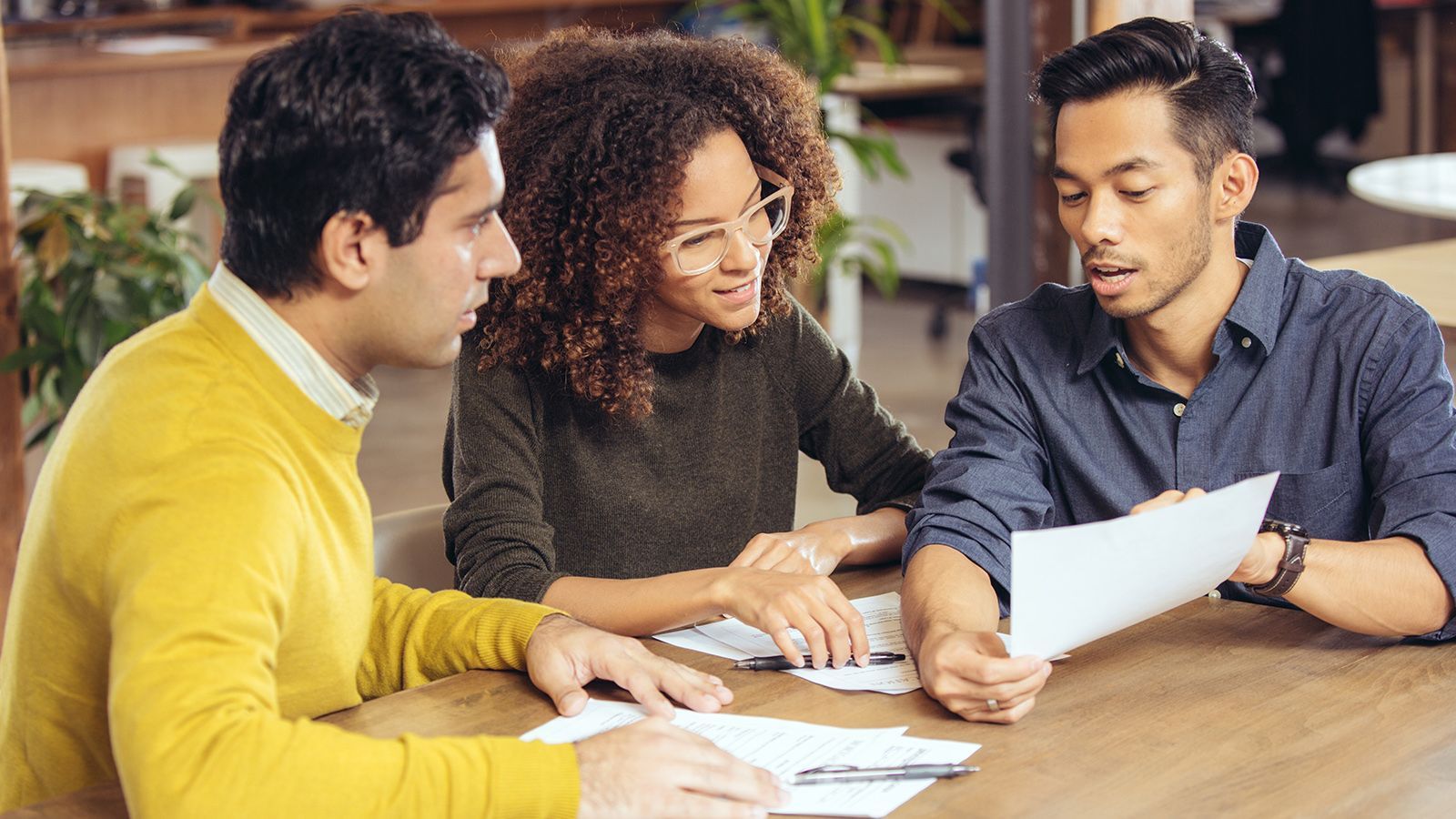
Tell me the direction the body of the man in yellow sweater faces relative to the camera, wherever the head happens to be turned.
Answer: to the viewer's right

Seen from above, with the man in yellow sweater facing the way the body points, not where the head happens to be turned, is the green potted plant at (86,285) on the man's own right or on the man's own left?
on the man's own left

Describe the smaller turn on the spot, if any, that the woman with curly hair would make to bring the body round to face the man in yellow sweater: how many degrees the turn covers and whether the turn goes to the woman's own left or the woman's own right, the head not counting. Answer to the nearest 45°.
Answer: approximately 45° to the woman's own right

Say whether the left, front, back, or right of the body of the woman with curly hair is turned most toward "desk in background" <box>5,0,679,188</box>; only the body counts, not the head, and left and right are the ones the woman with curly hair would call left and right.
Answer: back

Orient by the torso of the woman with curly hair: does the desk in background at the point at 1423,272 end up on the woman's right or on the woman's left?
on the woman's left

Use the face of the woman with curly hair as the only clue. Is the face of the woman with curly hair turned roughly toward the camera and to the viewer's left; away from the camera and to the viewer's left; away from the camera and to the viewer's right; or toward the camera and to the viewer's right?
toward the camera and to the viewer's right

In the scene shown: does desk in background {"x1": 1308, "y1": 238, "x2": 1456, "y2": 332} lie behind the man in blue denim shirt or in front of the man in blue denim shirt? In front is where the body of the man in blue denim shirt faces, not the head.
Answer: behind

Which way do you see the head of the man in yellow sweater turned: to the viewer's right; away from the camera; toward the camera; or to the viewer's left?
to the viewer's right

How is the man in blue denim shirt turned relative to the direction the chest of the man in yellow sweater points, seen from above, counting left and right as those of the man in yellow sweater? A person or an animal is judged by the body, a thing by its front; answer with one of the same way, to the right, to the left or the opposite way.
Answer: the opposite way

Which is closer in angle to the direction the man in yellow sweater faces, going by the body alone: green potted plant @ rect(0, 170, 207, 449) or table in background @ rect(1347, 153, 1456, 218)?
the table in background

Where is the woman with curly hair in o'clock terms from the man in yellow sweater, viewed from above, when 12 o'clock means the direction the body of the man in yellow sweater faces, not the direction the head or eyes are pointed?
The woman with curly hair is roughly at 10 o'clock from the man in yellow sweater.
